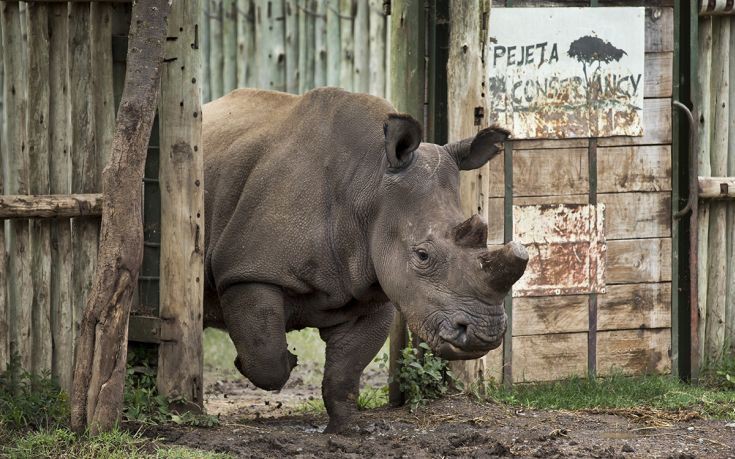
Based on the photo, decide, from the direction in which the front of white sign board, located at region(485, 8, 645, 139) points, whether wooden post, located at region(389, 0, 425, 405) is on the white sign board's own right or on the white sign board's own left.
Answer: on the white sign board's own right

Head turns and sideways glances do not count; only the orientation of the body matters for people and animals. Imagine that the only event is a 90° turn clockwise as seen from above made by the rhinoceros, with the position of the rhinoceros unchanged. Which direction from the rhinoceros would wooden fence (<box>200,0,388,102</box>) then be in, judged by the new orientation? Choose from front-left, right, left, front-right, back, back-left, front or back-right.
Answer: back-right

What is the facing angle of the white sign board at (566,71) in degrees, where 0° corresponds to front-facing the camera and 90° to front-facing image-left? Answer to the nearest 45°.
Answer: approximately 0°

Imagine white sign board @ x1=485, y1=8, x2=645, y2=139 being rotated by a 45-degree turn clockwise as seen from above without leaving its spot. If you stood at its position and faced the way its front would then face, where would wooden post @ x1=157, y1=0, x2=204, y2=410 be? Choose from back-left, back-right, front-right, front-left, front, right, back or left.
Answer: front

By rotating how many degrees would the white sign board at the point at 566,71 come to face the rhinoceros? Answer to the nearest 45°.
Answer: approximately 45° to its right

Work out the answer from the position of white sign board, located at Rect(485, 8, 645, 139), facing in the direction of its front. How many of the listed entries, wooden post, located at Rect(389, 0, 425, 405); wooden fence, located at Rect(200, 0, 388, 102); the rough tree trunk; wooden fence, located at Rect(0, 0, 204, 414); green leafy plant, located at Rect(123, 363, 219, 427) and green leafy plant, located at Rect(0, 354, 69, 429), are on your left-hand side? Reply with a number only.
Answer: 0

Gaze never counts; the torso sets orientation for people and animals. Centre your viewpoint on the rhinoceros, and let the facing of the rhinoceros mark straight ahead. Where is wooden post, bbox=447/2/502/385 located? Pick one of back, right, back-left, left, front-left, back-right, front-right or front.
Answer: left

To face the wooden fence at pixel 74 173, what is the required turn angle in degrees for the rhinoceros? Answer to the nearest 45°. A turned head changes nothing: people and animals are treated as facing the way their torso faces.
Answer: approximately 135° to its right

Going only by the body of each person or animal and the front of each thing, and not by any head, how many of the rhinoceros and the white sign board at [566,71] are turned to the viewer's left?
0

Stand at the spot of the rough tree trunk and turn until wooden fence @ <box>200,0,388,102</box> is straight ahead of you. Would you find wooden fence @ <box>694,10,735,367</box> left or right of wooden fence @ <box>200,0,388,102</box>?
right

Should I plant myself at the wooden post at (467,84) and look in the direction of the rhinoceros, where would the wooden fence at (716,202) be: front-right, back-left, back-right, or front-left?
back-left

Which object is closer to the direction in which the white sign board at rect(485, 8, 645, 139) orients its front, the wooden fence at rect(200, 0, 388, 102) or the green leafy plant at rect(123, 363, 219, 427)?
the green leafy plant

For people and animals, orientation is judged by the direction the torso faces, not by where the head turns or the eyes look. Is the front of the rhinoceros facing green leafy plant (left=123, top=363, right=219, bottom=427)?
no
